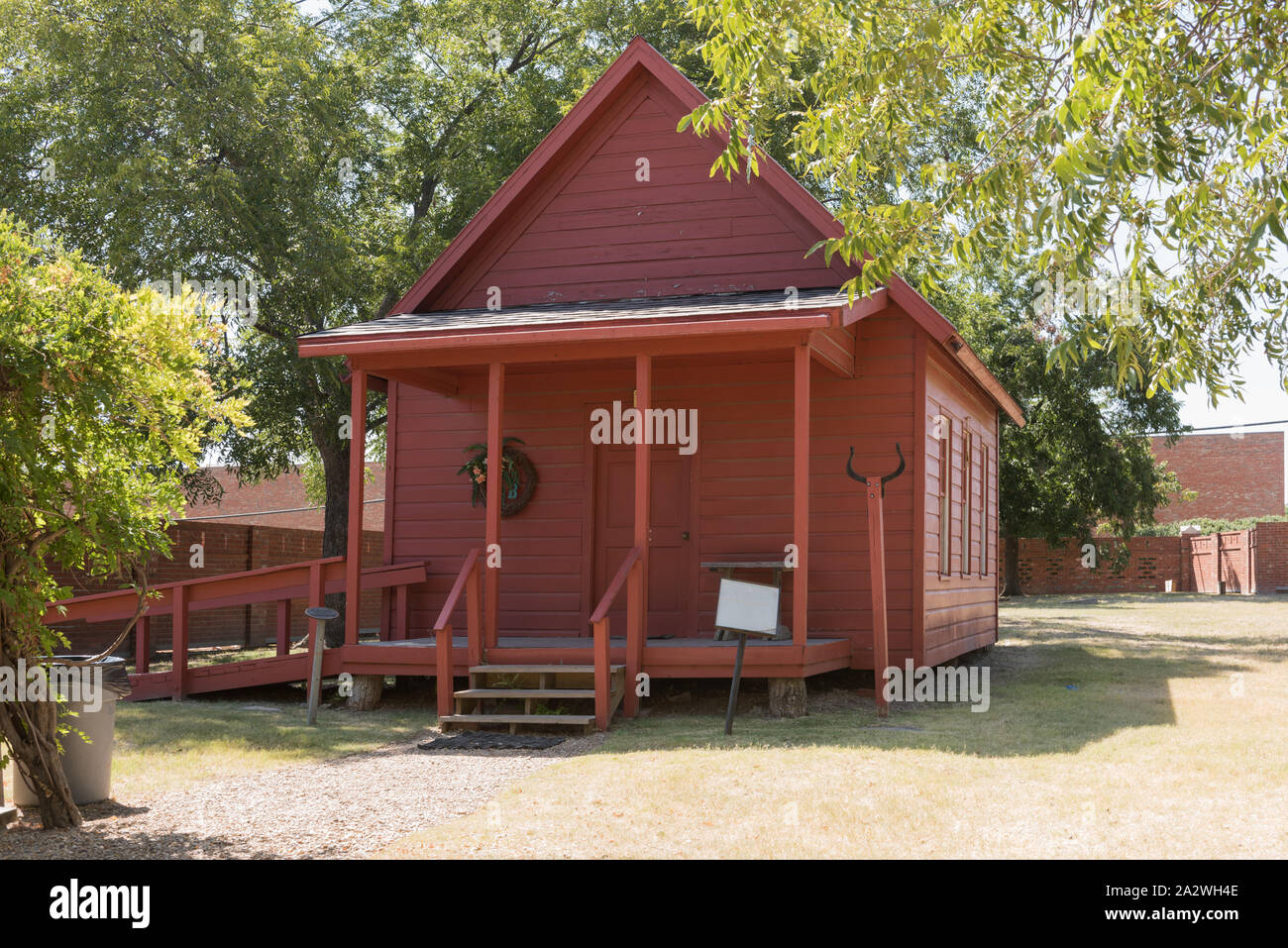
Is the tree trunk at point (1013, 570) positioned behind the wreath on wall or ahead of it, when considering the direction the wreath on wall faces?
behind

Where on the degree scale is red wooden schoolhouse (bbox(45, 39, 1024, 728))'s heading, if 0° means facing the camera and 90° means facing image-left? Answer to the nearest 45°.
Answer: approximately 0°

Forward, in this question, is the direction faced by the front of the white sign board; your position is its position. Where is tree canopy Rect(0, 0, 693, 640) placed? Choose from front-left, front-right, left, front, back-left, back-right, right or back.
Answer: back-right

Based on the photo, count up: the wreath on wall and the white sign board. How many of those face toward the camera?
2

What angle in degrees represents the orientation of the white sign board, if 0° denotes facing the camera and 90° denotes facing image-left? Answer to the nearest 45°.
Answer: approximately 0°

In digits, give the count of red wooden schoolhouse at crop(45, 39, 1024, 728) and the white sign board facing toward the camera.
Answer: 2
